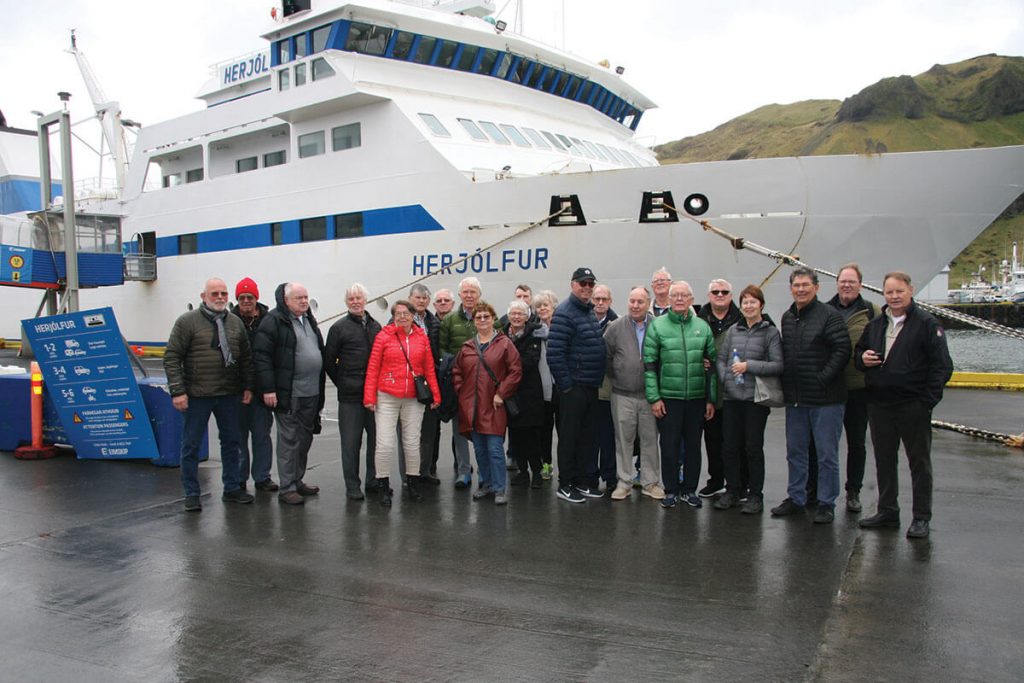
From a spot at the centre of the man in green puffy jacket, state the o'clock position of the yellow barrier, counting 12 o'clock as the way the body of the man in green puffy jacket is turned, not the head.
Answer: The yellow barrier is roughly at 7 o'clock from the man in green puffy jacket.

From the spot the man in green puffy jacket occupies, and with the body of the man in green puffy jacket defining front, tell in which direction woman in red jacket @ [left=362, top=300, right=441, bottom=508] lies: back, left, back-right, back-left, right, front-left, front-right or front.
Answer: right

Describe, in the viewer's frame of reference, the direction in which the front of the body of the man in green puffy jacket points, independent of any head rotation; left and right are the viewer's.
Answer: facing the viewer

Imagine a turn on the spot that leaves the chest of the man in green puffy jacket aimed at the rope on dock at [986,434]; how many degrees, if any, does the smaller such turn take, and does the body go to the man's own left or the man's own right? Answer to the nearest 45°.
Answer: approximately 135° to the man's own left

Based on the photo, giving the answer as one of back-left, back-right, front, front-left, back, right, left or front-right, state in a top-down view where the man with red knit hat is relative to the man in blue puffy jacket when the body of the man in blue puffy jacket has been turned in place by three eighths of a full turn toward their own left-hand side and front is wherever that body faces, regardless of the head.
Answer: left

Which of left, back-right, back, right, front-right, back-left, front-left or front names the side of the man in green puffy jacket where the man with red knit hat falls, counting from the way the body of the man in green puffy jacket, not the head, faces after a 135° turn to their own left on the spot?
back-left

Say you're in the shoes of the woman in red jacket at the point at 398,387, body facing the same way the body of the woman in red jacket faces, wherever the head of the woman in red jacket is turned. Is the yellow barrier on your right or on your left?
on your left

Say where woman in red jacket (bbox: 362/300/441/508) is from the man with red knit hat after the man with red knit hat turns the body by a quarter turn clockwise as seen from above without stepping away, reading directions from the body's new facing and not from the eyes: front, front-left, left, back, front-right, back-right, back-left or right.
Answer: back-left

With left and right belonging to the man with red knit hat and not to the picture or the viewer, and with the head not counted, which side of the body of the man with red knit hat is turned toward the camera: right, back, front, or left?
front

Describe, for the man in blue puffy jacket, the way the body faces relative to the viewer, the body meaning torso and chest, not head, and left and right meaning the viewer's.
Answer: facing the viewer and to the right of the viewer

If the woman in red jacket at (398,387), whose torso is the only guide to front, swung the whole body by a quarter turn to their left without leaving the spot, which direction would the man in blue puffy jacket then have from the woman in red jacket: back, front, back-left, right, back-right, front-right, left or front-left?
front

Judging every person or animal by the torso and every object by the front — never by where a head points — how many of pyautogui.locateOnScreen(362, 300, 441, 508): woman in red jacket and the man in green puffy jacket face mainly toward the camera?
2
